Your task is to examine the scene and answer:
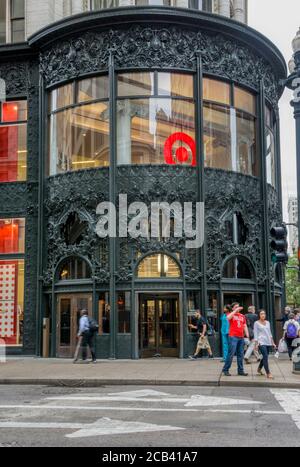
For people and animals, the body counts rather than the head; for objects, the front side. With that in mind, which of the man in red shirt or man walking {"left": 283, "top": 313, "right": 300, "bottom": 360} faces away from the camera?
the man walking

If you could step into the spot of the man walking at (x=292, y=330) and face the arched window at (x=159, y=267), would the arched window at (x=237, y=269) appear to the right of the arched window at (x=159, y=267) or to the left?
right

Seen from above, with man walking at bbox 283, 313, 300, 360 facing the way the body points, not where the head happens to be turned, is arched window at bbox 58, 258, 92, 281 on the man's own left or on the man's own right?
on the man's own left

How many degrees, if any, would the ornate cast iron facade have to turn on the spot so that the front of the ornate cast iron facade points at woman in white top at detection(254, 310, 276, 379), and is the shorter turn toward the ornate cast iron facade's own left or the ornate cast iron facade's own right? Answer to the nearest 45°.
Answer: approximately 45° to the ornate cast iron facade's own left

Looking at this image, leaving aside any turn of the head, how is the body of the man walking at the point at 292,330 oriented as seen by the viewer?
away from the camera

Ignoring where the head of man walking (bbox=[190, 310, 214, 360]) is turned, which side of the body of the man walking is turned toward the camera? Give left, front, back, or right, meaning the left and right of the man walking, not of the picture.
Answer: left

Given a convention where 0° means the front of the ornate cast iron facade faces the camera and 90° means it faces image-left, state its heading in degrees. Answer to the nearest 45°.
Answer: approximately 0°

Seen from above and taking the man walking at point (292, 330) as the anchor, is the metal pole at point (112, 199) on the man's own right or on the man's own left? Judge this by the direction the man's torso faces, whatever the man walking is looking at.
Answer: on the man's own left
